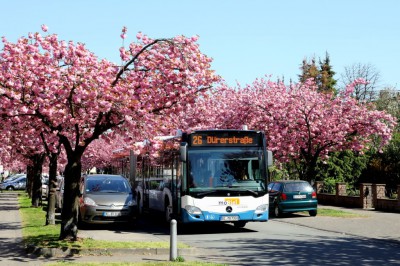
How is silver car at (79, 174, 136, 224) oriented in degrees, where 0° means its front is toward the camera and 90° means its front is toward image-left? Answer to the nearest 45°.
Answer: approximately 0°

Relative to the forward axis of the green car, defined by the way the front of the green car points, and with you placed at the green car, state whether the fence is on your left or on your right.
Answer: on your right

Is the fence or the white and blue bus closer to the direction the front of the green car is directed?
the fence

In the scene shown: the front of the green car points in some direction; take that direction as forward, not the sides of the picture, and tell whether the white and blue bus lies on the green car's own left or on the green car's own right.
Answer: on the green car's own left

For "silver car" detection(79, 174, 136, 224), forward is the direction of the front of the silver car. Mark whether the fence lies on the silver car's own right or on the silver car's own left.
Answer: on the silver car's own left

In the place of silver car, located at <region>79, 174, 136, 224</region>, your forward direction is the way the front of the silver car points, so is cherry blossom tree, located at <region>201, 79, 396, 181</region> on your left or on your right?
on your left

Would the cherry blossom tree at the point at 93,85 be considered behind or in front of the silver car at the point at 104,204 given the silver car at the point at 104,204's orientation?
in front

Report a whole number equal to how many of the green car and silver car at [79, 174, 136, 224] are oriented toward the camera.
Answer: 1

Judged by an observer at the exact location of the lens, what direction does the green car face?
facing away from the viewer and to the left of the viewer

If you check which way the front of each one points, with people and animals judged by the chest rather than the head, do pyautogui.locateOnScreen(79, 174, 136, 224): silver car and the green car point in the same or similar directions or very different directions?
very different directions

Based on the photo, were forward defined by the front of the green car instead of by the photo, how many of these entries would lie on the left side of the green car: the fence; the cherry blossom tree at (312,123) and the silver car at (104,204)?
1

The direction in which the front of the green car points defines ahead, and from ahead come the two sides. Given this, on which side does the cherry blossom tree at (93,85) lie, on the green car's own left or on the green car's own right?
on the green car's own left

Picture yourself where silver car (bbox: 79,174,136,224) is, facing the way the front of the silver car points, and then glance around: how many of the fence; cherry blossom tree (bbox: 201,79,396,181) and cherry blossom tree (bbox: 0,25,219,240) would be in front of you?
1

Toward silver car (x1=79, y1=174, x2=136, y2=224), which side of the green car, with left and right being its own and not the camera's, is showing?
left

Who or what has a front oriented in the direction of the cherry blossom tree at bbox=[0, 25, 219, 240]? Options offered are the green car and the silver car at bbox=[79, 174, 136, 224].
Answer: the silver car
